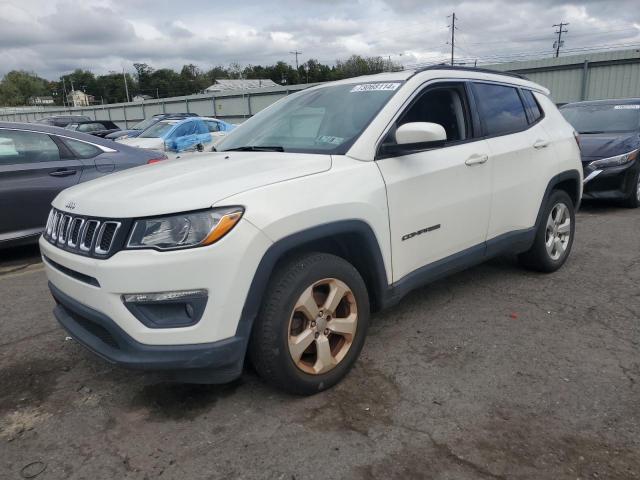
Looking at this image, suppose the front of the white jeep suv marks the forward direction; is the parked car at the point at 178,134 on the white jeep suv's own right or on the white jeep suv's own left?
on the white jeep suv's own right

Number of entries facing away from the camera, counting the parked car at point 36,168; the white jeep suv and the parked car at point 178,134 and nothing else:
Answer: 0

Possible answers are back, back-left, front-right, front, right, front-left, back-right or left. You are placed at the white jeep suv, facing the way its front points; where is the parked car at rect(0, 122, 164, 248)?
right

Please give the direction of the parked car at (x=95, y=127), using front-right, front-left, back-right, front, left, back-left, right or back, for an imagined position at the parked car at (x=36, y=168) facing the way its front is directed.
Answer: right

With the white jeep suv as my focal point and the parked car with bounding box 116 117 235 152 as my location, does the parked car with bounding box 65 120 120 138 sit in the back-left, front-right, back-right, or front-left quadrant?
back-right

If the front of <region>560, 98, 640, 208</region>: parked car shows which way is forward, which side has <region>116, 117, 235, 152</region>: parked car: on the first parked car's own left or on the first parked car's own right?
on the first parked car's own right

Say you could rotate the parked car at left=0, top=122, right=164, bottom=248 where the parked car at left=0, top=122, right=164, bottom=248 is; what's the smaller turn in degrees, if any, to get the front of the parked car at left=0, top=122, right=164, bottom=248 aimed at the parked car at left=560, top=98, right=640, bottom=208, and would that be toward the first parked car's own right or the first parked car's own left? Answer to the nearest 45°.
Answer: approximately 180°

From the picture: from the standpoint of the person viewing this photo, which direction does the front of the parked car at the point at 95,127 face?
facing the viewer and to the left of the viewer

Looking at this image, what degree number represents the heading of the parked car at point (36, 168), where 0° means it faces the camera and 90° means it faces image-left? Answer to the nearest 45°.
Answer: approximately 90°
